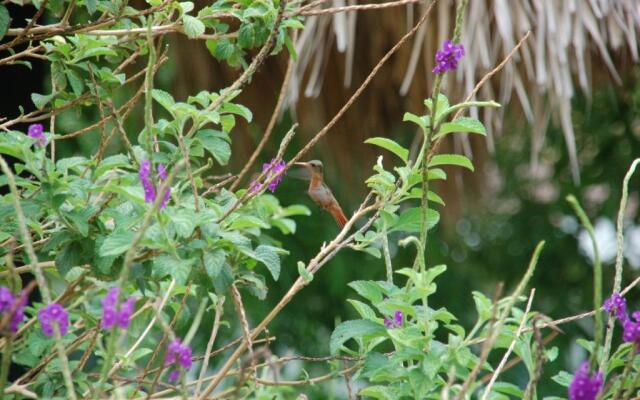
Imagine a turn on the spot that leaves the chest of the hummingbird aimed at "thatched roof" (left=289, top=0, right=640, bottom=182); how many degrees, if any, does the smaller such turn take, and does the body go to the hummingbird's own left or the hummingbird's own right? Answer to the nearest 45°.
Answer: approximately 135° to the hummingbird's own right

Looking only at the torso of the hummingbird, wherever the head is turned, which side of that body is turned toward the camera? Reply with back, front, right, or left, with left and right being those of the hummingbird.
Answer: left
